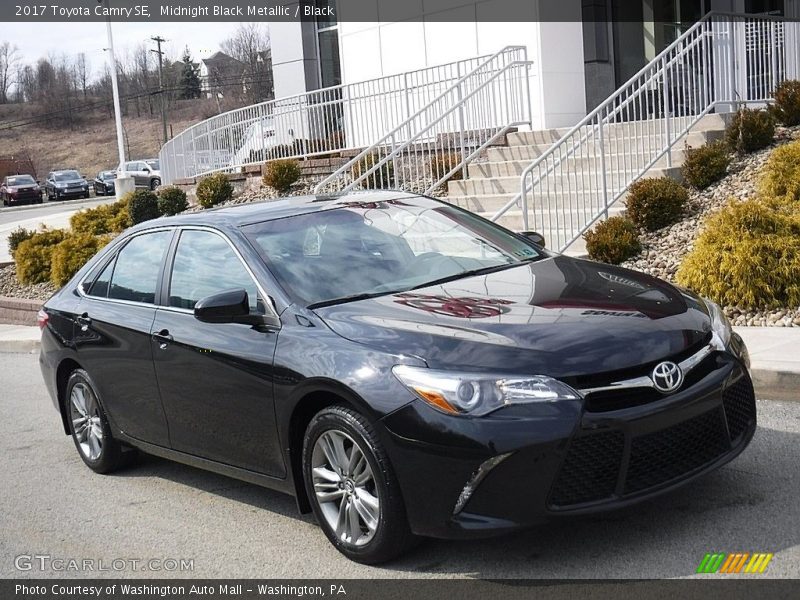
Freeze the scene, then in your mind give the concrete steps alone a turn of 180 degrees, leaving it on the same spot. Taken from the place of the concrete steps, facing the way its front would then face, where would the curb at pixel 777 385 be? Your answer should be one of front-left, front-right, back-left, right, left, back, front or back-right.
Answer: back-right

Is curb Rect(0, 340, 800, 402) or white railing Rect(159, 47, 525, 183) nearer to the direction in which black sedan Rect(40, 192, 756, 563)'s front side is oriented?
the curb

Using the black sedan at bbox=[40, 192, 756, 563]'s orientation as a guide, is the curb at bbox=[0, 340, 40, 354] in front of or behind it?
behind

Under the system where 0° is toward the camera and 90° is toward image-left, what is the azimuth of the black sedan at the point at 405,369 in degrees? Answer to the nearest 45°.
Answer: approximately 315°

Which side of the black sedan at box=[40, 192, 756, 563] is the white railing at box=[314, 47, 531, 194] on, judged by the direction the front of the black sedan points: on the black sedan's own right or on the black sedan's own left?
on the black sedan's own left

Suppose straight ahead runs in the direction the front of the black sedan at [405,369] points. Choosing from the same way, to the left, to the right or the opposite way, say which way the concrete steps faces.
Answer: to the right

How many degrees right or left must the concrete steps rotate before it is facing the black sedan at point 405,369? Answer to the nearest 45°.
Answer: approximately 45° to its left

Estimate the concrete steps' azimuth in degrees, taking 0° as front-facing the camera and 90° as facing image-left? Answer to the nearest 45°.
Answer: approximately 45°

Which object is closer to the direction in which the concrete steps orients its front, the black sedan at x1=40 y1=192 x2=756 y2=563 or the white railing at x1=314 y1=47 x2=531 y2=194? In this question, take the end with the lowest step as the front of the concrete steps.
the black sedan
